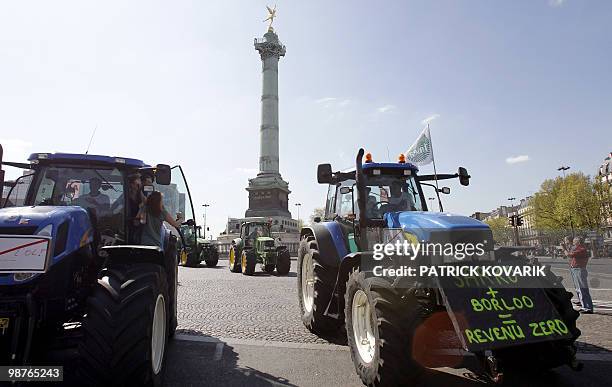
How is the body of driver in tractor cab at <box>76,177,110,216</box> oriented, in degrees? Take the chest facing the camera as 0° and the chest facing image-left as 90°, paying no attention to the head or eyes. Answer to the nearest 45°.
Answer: approximately 45°

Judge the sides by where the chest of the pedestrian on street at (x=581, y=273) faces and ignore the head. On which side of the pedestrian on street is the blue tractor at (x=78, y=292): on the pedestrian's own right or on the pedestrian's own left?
on the pedestrian's own left

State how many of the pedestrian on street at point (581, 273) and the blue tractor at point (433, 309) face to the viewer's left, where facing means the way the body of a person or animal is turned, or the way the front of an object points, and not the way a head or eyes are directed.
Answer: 1

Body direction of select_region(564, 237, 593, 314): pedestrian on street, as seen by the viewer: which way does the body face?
to the viewer's left

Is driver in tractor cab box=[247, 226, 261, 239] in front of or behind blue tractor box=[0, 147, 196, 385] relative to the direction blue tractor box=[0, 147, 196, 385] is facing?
behind

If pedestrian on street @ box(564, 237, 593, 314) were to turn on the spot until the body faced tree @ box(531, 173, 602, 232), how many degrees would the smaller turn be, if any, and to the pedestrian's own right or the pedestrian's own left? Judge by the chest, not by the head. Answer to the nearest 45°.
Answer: approximately 90° to the pedestrian's own right

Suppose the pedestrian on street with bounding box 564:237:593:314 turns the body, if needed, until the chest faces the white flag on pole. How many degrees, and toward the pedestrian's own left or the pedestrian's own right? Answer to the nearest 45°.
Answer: approximately 45° to the pedestrian's own left

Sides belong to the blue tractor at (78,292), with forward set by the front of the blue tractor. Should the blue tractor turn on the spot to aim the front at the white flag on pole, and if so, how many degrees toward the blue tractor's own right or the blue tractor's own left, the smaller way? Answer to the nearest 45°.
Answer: approximately 135° to the blue tractor's own left

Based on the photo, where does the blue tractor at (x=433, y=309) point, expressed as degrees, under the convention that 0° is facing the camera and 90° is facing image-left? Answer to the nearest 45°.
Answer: approximately 315°

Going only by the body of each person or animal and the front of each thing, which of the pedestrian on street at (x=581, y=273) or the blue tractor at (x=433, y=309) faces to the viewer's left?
the pedestrian on street

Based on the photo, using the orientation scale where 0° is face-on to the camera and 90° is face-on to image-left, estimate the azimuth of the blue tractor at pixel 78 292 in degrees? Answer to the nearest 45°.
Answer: approximately 45°
